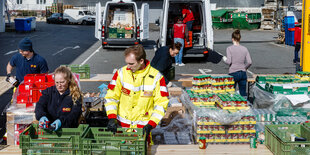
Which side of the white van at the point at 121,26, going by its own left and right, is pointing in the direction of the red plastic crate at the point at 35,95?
back

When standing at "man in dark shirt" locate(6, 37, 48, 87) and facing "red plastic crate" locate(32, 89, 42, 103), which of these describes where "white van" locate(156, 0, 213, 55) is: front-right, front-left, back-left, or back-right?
back-left

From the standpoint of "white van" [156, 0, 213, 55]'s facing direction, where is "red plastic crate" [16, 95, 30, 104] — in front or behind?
behind

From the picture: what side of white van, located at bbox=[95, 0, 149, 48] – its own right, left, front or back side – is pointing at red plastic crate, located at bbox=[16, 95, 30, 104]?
back

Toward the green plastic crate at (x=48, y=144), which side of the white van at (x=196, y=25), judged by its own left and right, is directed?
back

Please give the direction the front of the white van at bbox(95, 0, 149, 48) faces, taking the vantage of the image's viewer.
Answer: facing away from the viewer

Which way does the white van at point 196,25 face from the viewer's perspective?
away from the camera

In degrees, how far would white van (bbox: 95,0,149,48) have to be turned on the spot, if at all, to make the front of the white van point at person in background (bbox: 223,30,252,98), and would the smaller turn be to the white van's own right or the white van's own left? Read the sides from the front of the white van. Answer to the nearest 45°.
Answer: approximately 180°

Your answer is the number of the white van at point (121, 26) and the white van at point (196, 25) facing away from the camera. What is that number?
2

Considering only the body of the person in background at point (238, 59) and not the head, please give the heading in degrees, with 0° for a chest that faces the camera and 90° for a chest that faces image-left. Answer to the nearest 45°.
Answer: approximately 180°

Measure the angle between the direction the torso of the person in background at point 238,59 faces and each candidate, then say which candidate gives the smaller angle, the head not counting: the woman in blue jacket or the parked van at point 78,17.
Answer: the parked van

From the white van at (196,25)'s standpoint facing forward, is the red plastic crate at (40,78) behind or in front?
behind

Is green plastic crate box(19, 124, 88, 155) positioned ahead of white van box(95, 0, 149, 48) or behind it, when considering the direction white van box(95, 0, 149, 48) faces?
behind
